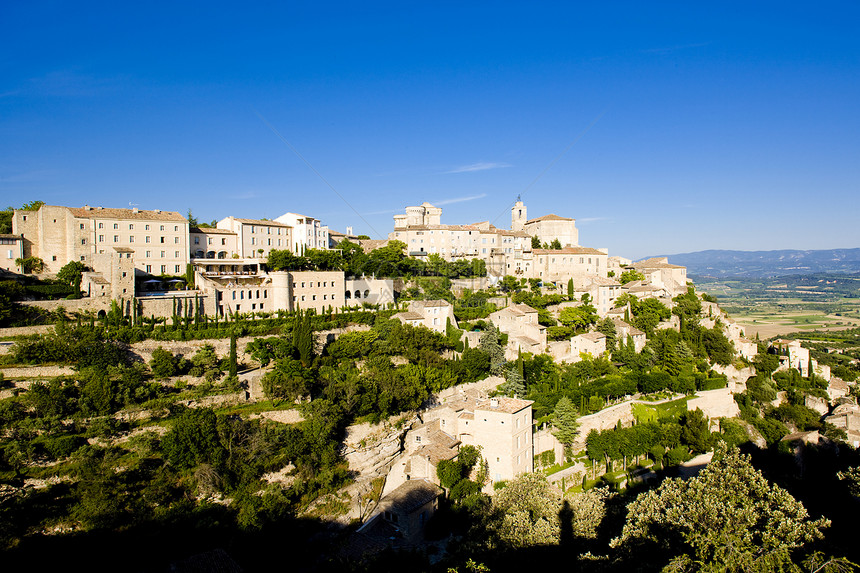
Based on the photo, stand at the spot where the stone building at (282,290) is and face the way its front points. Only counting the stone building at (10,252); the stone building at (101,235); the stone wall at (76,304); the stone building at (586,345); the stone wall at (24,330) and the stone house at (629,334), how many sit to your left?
2

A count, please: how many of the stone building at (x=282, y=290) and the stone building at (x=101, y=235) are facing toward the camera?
2

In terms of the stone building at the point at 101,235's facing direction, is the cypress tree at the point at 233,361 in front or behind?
in front

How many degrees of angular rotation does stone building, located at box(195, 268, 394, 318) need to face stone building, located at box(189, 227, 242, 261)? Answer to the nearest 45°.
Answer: approximately 135° to its right

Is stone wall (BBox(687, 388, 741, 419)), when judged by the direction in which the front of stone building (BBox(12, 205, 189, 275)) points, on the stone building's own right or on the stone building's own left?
on the stone building's own left

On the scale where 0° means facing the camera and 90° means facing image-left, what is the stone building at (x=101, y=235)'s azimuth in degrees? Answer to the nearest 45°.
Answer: approximately 0°

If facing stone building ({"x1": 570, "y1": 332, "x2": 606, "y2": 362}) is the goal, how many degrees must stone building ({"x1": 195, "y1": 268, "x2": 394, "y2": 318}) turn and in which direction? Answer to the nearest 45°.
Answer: approximately 90° to its left

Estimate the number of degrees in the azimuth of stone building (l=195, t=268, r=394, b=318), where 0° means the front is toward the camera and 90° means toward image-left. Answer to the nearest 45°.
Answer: approximately 0°

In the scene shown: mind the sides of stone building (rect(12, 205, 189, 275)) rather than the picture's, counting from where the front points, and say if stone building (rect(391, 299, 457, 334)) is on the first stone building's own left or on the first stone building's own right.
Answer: on the first stone building's own left

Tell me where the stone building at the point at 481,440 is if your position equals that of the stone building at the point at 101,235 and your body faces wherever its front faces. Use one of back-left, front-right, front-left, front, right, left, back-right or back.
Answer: front-left
